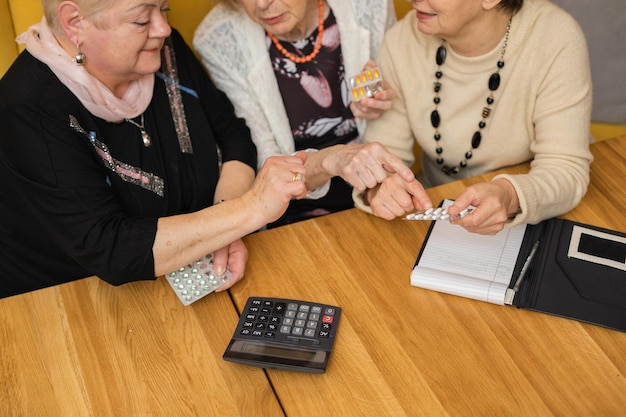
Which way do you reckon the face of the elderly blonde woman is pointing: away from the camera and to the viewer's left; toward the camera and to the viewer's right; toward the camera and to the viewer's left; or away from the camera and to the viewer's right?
toward the camera and to the viewer's right

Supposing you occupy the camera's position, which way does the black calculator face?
facing away from the viewer

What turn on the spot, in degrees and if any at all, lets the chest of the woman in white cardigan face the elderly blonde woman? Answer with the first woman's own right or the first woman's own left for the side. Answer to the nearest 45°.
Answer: approximately 45° to the first woman's own right

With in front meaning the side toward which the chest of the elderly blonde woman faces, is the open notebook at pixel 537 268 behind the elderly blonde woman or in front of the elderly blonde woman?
in front

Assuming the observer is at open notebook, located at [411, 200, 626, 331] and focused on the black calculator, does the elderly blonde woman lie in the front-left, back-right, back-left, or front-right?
front-right

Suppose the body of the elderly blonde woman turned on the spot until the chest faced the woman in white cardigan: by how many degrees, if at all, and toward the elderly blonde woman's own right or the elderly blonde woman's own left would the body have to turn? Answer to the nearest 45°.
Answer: approximately 90° to the elderly blonde woman's own left

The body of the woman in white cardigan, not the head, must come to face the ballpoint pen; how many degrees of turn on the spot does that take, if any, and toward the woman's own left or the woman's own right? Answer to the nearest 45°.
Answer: approximately 45° to the woman's own left

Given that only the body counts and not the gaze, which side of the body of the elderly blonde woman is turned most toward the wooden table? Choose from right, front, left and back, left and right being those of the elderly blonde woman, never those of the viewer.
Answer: front

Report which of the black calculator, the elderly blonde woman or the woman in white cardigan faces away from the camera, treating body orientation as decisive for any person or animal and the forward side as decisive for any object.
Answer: the black calculator

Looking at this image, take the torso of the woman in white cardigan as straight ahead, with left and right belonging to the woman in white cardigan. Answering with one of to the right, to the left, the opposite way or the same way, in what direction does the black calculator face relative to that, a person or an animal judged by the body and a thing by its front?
the opposite way

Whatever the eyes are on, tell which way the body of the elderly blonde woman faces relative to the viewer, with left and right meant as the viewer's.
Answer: facing the viewer and to the right of the viewer

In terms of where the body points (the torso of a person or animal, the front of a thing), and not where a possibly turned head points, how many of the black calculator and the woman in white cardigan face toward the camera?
1

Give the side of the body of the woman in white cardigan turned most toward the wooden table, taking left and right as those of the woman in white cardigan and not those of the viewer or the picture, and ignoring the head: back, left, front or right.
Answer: front

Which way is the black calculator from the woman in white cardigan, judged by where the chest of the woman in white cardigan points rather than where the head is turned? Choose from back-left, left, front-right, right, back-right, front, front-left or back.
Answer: front

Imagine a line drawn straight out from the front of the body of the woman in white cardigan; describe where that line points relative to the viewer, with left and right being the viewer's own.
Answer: facing the viewer

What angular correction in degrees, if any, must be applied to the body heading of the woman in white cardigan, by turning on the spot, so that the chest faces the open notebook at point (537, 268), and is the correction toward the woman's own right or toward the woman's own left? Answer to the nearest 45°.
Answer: approximately 45° to the woman's own left
